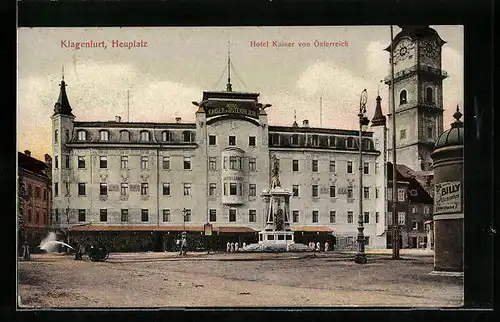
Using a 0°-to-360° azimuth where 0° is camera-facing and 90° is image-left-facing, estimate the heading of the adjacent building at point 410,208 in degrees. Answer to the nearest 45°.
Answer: approximately 0°

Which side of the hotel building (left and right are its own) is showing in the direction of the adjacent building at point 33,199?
right

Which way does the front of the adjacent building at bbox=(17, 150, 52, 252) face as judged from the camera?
facing the viewer and to the right of the viewer

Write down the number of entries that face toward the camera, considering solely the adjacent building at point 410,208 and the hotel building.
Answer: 2

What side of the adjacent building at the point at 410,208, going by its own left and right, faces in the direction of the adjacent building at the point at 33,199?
right

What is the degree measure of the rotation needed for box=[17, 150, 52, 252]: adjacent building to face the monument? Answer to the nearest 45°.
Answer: approximately 45° to its left

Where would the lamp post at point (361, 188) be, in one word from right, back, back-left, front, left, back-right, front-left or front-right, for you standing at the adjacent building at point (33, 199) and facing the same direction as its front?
front-left

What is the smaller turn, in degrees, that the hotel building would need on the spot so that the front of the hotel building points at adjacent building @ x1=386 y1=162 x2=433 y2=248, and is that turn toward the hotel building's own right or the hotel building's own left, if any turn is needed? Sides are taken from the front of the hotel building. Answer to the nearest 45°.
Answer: approximately 90° to the hotel building's own left

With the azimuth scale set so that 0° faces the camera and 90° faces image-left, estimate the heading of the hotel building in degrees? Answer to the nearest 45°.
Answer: approximately 0°

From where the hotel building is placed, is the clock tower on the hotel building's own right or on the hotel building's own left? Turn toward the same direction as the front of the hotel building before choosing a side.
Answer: on the hotel building's own left

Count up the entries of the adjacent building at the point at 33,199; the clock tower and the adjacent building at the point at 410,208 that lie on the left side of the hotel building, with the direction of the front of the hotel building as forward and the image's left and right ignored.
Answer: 2
